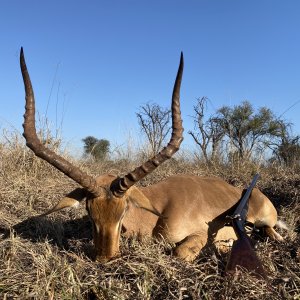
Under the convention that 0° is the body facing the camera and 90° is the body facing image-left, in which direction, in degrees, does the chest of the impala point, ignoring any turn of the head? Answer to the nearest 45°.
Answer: approximately 45°
